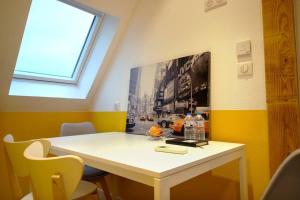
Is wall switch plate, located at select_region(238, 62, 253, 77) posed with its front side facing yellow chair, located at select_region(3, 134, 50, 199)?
no

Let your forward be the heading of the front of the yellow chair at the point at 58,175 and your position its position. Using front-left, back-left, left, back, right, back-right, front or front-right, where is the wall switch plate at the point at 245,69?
front-right

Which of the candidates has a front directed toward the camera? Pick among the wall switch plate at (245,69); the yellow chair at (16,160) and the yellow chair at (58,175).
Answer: the wall switch plate

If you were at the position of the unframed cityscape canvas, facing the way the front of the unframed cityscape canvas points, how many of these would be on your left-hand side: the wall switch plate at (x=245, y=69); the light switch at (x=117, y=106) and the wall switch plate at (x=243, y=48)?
2

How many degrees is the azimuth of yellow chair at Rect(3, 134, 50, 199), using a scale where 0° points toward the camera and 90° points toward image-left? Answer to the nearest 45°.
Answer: approximately 225°

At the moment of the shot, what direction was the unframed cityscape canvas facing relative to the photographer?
facing the viewer and to the left of the viewer

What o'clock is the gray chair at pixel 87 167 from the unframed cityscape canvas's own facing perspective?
The gray chair is roughly at 2 o'clock from the unframed cityscape canvas.

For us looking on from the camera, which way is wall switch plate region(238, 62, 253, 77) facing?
facing the viewer

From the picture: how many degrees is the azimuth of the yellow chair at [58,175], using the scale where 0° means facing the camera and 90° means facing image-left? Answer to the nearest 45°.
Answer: approximately 225°

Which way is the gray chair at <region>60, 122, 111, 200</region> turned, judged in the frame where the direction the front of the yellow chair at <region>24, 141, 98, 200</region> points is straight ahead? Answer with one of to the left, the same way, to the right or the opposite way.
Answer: to the right

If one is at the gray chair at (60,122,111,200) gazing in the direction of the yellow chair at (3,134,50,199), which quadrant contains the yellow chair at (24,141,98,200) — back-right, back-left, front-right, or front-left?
front-left

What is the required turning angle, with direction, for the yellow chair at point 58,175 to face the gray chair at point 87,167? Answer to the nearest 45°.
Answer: approximately 45° to its left

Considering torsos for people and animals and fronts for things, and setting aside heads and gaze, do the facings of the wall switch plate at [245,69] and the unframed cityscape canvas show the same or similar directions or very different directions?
same or similar directions

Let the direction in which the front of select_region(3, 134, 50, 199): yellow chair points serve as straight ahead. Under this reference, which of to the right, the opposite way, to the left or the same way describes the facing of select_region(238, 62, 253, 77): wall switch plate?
the opposite way
